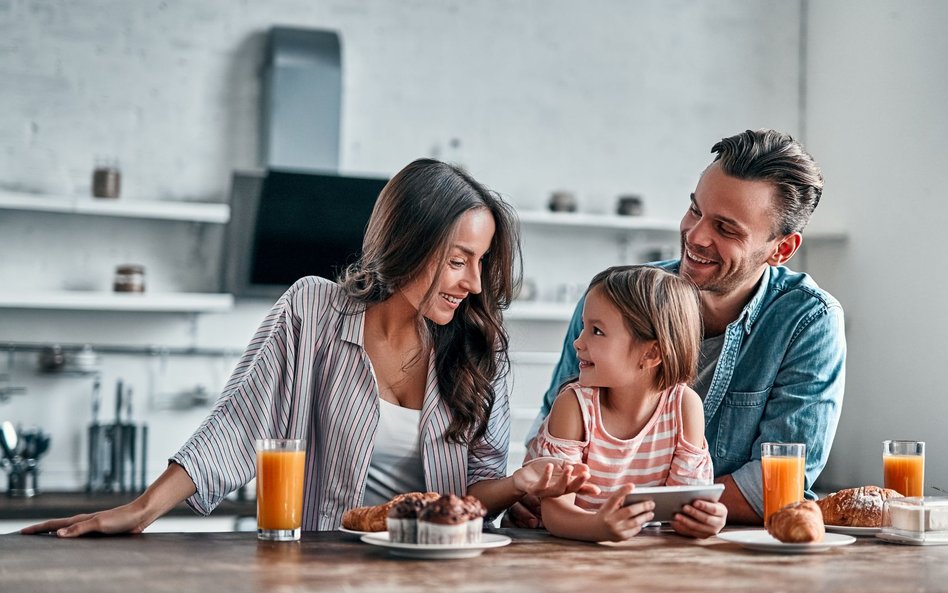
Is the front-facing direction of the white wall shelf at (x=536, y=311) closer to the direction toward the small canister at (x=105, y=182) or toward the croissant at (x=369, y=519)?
the croissant

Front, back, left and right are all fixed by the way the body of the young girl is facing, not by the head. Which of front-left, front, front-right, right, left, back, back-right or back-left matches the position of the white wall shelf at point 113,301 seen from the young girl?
back-right

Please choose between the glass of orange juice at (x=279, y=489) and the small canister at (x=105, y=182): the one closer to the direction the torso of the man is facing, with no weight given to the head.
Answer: the glass of orange juice

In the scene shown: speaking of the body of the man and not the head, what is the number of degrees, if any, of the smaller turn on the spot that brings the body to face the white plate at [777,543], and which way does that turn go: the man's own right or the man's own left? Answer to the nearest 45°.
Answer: approximately 45° to the man's own left

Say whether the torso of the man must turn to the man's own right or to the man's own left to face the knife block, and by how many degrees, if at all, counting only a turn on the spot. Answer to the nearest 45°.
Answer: approximately 90° to the man's own right

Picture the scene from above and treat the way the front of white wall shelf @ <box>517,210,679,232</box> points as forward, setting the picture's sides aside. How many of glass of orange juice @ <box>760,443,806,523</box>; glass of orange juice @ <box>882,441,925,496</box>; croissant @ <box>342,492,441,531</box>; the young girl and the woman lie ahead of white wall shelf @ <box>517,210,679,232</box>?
5

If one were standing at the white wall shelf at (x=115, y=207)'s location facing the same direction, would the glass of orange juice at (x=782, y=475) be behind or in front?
in front

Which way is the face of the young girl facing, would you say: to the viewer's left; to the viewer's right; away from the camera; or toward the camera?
to the viewer's left

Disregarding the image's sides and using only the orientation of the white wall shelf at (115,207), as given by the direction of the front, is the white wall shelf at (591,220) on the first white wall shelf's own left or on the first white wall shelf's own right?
on the first white wall shelf's own left
